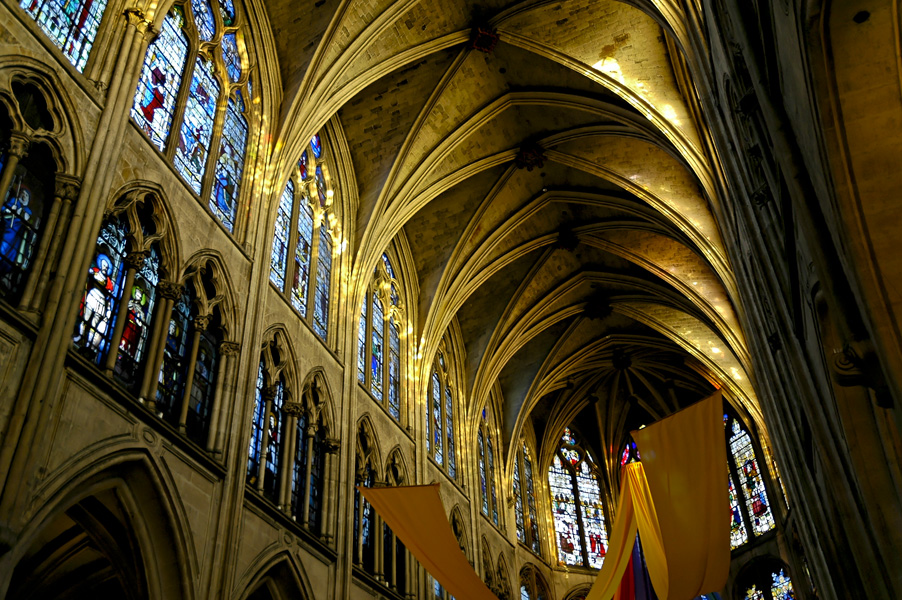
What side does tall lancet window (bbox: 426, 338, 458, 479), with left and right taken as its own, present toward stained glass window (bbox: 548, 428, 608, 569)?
left

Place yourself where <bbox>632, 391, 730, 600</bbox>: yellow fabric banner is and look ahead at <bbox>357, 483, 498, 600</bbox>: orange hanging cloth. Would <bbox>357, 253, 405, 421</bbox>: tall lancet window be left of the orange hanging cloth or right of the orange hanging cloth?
right

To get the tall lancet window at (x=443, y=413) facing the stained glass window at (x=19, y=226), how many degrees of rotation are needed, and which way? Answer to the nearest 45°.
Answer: approximately 45° to its right

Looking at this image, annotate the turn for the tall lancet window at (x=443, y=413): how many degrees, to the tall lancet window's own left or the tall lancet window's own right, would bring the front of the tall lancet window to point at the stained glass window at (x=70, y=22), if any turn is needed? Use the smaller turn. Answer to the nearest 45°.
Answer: approximately 45° to the tall lancet window's own right

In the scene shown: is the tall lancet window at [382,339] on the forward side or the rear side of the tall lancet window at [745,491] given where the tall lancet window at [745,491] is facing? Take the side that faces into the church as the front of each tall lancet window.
on the forward side

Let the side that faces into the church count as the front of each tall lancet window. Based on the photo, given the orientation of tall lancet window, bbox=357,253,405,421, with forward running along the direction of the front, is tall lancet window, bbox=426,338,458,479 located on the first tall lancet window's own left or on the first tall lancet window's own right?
on the first tall lancet window's own left

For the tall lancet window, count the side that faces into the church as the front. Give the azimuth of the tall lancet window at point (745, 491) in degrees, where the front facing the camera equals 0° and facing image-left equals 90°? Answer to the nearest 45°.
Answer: approximately 45°

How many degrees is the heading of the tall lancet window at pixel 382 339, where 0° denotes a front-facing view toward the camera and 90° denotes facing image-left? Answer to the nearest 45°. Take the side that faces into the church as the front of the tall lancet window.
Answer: approximately 315°

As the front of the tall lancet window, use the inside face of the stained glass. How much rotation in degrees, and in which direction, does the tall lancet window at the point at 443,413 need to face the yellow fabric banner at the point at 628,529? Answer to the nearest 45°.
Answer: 0° — it already faces it
